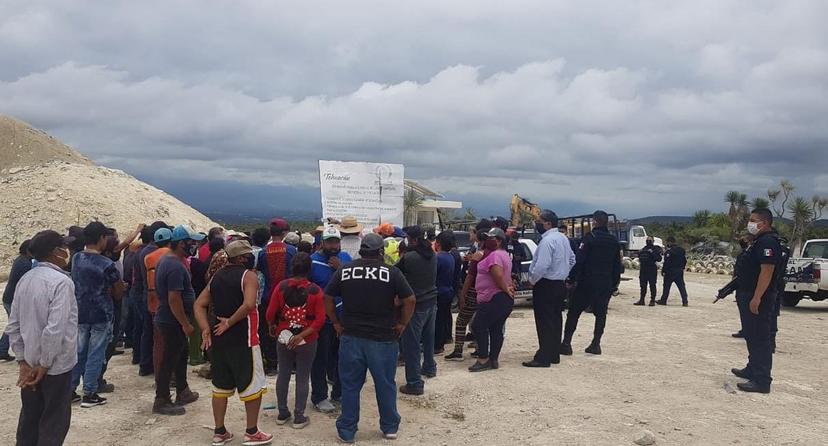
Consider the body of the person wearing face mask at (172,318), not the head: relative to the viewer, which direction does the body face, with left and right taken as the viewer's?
facing to the right of the viewer

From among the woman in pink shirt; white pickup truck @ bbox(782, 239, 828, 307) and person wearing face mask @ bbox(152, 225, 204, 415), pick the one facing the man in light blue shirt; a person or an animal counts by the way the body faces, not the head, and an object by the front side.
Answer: the person wearing face mask

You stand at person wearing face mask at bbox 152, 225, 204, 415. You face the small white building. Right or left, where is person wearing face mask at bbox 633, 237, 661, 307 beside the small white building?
right

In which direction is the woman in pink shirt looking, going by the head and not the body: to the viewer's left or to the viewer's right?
to the viewer's left

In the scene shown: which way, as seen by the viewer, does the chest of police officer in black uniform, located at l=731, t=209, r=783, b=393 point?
to the viewer's left

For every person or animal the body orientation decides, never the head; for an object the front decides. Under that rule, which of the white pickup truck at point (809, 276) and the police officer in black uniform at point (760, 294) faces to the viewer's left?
the police officer in black uniform

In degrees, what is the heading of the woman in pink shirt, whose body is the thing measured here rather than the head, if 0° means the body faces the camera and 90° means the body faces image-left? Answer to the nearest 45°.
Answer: approximately 90°

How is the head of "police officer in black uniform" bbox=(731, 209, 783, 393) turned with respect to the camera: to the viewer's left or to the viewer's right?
to the viewer's left

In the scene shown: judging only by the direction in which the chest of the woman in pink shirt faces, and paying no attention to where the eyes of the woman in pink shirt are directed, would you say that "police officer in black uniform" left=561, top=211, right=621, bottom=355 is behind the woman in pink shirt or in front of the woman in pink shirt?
behind

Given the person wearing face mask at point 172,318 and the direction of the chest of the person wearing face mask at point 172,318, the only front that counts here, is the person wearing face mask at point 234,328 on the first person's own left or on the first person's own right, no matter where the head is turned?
on the first person's own right

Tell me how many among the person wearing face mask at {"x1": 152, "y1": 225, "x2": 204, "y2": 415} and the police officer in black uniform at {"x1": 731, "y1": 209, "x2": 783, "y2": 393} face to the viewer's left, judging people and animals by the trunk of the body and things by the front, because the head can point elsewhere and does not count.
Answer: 1

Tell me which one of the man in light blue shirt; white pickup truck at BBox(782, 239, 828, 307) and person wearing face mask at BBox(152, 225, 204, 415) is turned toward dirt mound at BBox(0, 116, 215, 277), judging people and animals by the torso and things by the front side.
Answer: the man in light blue shirt
